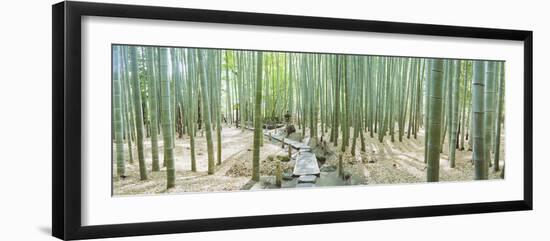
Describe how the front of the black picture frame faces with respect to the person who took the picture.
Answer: facing the viewer and to the right of the viewer
